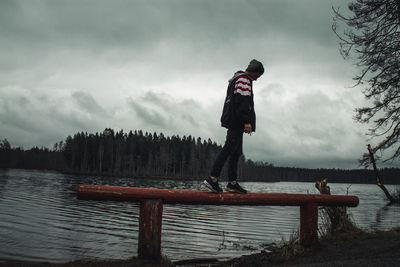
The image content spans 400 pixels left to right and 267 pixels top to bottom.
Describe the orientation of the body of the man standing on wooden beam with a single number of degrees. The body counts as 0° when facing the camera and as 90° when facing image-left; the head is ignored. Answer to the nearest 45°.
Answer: approximately 270°

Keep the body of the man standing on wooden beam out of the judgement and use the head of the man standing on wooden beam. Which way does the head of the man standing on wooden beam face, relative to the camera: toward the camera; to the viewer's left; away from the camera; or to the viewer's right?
to the viewer's right
